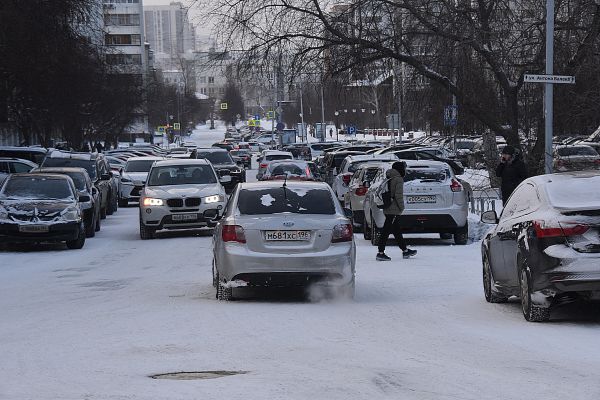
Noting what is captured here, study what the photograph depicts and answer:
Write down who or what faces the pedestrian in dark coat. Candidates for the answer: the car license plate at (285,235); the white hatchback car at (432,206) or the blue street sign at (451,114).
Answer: the blue street sign

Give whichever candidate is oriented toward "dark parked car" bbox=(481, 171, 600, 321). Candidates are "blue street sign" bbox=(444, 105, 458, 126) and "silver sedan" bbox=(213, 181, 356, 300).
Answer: the blue street sign

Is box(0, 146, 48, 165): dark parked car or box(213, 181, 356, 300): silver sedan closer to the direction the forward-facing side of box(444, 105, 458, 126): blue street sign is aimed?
the silver sedan

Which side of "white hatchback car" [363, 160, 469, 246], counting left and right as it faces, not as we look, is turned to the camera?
back

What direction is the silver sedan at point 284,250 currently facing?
away from the camera

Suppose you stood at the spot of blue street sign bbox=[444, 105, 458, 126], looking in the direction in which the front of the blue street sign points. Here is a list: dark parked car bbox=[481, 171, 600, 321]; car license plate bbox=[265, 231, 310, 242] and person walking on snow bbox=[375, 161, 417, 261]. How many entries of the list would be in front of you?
3

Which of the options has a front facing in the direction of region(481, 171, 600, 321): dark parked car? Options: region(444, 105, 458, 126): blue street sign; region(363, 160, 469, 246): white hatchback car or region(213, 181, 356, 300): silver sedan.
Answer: the blue street sign
